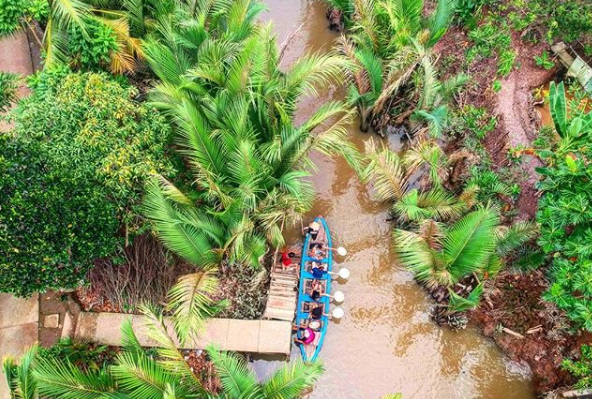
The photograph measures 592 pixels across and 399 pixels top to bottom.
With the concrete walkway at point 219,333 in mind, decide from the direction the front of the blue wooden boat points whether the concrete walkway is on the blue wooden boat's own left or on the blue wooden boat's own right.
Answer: on the blue wooden boat's own left

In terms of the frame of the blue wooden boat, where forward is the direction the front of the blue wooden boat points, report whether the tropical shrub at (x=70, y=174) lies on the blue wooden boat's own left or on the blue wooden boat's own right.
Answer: on the blue wooden boat's own left

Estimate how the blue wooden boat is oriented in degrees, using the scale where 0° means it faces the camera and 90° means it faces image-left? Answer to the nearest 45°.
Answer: approximately 180°

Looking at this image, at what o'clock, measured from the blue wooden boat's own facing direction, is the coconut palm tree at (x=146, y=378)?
The coconut palm tree is roughly at 7 o'clock from the blue wooden boat.

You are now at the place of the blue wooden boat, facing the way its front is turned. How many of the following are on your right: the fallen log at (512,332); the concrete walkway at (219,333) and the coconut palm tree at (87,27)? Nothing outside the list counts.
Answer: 1
